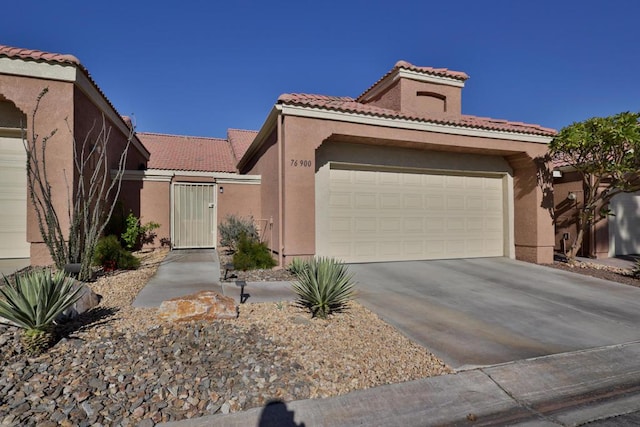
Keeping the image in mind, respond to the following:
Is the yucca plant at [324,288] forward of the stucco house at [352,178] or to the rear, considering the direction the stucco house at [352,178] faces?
forward

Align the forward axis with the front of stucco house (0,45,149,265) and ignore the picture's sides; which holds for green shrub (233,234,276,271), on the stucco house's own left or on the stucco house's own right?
on the stucco house's own left

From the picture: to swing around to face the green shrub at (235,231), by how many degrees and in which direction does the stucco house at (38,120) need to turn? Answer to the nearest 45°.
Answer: approximately 90° to its left

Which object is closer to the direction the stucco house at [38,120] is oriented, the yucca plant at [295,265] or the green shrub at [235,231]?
the yucca plant

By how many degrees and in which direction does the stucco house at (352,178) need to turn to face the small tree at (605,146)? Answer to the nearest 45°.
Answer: approximately 90° to its left

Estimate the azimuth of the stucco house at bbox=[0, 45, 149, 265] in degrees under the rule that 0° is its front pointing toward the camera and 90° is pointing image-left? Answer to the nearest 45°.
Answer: approximately 0°

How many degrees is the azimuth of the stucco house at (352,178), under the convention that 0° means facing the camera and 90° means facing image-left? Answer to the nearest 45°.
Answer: approximately 0°

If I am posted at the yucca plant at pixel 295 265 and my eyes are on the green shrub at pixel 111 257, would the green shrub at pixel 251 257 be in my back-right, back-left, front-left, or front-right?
front-right

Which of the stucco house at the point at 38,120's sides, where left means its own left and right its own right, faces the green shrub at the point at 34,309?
front

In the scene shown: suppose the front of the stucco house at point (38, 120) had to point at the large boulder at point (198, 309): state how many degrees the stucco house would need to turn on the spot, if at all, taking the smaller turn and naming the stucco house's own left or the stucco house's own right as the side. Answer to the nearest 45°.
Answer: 0° — it already faces it

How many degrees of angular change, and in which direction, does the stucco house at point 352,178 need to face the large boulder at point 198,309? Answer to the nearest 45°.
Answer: approximately 45° to its right
